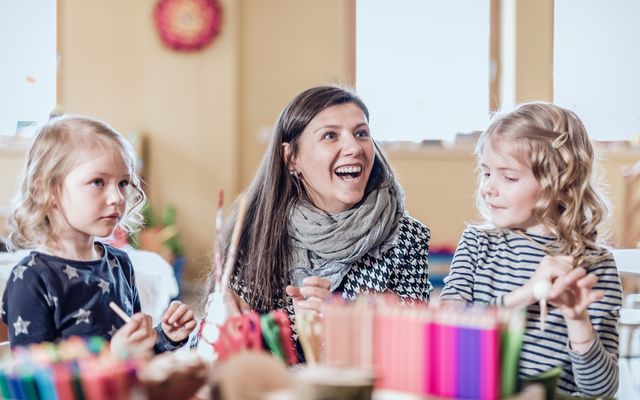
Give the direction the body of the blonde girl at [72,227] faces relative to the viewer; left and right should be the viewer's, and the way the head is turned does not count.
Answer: facing the viewer and to the right of the viewer

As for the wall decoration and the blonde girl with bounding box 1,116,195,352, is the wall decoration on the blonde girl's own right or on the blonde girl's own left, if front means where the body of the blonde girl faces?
on the blonde girl's own left

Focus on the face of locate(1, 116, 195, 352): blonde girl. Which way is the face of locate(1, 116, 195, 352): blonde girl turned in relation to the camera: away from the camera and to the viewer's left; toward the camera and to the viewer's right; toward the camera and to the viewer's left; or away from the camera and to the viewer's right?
toward the camera and to the viewer's right

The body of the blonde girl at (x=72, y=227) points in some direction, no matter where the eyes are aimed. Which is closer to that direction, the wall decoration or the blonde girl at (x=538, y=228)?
the blonde girl

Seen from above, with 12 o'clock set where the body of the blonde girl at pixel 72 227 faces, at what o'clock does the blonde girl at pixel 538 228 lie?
the blonde girl at pixel 538 228 is roughly at 11 o'clock from the blonde girl at pixel 72 227.
